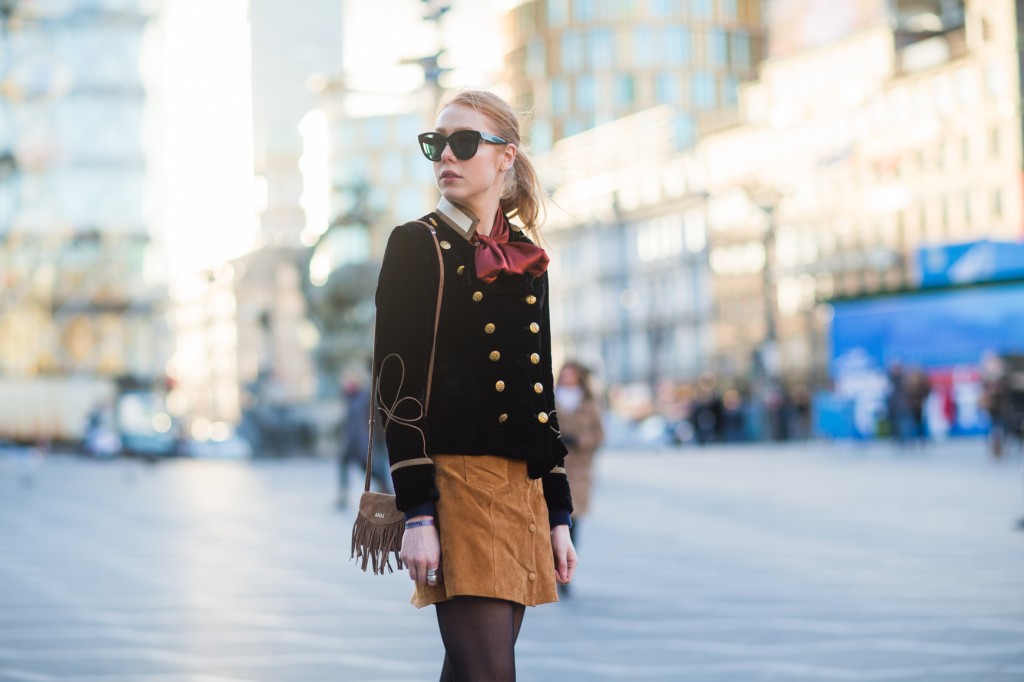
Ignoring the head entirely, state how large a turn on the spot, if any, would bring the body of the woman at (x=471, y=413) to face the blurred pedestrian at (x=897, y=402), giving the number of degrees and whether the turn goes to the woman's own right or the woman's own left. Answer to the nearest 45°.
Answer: approximately 135° to the woman's own left

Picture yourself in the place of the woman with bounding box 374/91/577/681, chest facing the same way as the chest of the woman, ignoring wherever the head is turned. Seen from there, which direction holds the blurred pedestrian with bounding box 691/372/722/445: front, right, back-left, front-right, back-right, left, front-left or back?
back-left

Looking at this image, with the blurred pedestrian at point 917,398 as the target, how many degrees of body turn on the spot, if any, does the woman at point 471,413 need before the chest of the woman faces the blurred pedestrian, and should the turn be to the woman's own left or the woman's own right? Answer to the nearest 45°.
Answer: approximately 135° to the woman's own left

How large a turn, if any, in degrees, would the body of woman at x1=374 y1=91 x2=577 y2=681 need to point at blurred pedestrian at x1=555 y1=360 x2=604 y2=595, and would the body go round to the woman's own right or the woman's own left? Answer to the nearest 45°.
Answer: approximately 135° to the woman's own left

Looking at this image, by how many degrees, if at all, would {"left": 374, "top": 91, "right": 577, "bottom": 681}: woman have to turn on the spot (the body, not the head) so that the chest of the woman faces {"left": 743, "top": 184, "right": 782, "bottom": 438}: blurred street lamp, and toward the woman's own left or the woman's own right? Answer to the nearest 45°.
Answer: approximately 135° to the woman's own left
